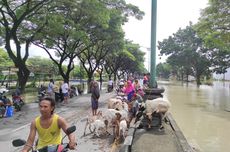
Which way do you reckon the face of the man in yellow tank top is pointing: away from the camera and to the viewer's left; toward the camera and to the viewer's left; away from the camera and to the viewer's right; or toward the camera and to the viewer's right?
toward the camera and to the viewer's left

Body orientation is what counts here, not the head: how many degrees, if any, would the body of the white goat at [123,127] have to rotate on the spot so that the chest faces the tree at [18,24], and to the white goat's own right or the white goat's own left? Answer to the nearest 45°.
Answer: approximately 45° to the white goat's own left

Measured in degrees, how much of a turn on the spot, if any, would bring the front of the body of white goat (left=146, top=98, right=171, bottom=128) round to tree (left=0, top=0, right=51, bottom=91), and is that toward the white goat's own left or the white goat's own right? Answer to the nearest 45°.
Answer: approximately 45° to the white goat's own right

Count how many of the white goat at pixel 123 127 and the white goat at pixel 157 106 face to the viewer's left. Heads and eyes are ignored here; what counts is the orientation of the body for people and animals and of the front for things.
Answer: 1

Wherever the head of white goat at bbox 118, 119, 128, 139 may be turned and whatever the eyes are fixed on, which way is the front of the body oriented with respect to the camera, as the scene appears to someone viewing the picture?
away from the camera

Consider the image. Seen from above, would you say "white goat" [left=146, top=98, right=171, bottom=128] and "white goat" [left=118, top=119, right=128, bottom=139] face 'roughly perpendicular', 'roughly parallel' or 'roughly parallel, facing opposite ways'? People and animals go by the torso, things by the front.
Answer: roughly perpendicular

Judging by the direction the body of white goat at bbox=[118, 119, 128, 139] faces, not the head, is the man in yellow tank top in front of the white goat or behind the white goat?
behind

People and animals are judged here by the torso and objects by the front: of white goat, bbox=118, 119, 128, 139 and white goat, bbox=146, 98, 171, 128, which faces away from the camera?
white goat, bbox=118, 119, 128, 139

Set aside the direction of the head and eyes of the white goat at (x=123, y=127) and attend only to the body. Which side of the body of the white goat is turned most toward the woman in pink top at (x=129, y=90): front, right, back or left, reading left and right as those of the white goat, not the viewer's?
front

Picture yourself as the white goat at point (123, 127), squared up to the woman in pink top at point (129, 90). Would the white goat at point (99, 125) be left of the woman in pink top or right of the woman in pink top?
left

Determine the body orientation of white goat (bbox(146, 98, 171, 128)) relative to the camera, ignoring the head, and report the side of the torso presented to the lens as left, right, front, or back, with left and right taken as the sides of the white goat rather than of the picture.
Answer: left

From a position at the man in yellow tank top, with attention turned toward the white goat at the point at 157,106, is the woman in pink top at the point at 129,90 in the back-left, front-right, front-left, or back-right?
front-left

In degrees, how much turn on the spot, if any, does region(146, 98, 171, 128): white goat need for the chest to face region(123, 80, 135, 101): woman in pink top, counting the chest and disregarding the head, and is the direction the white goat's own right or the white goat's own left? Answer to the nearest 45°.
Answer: approximately 90° to the white goat's own right

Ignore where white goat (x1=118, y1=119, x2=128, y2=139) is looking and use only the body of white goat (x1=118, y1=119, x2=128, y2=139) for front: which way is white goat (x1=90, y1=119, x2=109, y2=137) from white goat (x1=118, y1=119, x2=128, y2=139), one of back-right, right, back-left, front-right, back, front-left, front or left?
front-left
